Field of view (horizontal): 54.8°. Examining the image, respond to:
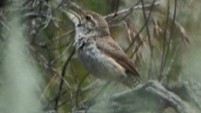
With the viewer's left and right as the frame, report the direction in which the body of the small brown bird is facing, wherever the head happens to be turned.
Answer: facing to the left of the viewer
